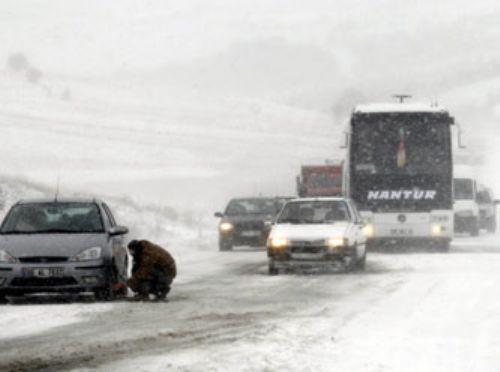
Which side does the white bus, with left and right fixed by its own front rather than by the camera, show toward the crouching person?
front

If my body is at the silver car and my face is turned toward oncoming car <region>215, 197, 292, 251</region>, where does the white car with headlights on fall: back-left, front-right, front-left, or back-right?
front-right

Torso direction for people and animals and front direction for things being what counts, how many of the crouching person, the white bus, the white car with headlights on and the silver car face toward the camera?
3

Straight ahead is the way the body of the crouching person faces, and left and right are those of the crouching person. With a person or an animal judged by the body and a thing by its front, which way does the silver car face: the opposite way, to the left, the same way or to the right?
to the left

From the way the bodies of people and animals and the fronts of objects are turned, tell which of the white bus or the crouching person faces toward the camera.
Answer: the white bus

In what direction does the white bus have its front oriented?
toward the camera

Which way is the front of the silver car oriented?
toward the camera

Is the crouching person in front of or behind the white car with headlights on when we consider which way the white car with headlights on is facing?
in front

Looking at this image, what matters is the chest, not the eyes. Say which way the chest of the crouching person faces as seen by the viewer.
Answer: to the viewer's left

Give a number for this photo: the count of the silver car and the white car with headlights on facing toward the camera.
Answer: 2

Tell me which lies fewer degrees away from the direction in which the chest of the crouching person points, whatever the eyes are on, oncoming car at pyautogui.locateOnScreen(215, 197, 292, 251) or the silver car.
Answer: the silver car

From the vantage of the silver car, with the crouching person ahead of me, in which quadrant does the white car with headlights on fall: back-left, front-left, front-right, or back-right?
front-left

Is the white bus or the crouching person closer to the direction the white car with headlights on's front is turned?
the crouching person

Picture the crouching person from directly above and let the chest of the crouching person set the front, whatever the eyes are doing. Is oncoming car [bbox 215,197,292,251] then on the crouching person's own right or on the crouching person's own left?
on the crouching person's own right

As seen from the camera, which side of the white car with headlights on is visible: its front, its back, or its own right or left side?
front

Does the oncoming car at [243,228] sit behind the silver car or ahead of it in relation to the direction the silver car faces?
behind

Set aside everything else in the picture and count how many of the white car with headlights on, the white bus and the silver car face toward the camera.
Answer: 3

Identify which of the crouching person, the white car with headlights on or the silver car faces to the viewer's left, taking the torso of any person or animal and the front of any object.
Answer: the crouching person
